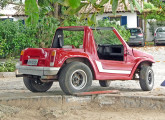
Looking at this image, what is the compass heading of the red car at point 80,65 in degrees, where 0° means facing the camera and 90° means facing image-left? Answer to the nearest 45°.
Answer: approximately 225°

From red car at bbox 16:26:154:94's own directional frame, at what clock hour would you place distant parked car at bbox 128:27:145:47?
The distant parked car is roughly at 11 o'clock from the red car.

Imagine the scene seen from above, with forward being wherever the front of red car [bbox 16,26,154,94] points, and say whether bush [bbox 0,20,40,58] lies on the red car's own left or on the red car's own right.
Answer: on the red car's own left
